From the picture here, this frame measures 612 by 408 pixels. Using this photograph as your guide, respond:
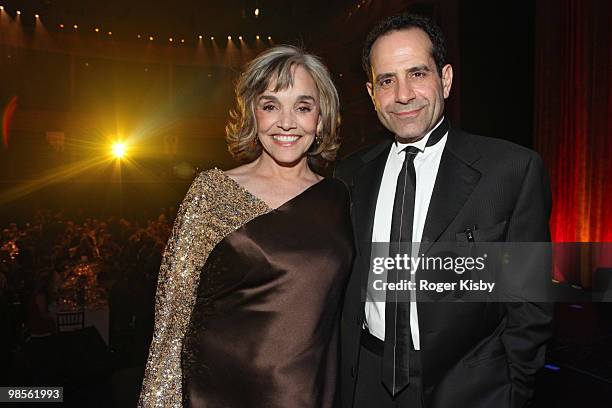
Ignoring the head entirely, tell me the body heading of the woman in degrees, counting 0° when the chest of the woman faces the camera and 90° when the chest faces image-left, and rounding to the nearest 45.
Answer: approximately 0°

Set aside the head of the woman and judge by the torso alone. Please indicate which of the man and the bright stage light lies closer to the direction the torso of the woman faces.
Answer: the man

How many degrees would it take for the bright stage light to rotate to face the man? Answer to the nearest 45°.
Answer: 0° — it already faces them

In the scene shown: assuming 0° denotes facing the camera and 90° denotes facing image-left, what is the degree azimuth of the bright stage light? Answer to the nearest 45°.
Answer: approximately 0°

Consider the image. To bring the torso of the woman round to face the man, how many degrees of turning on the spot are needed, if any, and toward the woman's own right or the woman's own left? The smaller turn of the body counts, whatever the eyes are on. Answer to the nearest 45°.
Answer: approximately 90° to the woman's own left

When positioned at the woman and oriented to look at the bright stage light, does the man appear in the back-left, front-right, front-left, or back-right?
back-right

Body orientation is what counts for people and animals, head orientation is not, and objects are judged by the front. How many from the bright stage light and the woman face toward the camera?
2

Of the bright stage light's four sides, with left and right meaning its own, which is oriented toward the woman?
front

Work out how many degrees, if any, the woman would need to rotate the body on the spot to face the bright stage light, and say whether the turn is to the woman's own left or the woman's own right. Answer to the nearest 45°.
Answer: approximately 180°
